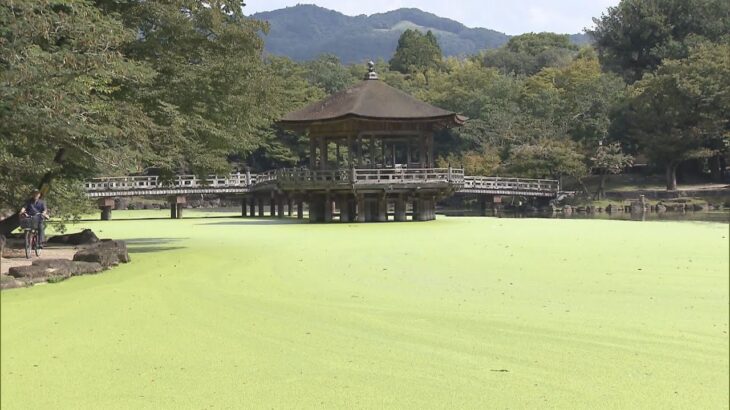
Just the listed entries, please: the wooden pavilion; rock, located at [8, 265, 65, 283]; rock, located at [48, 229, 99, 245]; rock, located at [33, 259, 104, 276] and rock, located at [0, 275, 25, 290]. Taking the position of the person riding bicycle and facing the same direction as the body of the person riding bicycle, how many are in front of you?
3

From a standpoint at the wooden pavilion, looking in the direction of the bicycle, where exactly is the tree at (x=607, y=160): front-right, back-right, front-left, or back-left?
back-left

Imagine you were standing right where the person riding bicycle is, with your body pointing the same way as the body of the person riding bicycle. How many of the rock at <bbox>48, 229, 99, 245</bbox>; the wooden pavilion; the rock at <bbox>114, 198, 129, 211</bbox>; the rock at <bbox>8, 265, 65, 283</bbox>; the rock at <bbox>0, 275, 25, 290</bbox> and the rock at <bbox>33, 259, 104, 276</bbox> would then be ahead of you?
3

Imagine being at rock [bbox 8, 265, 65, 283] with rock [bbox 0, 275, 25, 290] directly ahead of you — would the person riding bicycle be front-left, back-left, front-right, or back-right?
back-right

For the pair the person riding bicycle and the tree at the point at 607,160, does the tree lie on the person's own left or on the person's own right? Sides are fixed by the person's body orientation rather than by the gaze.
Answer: on the person's own left

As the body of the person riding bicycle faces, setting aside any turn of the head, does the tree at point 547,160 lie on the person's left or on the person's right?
on the person's left

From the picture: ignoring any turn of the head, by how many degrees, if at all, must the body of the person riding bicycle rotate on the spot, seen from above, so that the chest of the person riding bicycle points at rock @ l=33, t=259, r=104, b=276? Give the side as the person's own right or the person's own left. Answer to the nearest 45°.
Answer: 0° — they already face it

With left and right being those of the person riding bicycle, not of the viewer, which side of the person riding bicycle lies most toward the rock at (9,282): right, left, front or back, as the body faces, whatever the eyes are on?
front

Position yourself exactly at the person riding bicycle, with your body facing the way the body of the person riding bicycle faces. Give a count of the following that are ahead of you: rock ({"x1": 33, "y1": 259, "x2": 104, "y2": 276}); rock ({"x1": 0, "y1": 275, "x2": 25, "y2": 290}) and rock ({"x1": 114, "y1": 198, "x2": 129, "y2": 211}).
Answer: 2

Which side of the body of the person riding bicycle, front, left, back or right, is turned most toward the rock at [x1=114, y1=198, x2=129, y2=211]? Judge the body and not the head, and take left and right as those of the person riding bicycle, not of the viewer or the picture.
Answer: back

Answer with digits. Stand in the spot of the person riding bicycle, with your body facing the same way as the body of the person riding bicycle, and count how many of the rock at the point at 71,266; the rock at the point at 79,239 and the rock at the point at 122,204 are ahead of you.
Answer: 1

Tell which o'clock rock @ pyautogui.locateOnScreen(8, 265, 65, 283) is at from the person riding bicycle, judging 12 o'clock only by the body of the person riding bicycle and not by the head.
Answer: The rock is roughly at 12 o'clock from the person riding bicycle.

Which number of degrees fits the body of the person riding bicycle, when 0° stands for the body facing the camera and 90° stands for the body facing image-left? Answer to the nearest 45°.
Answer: approximately 0°

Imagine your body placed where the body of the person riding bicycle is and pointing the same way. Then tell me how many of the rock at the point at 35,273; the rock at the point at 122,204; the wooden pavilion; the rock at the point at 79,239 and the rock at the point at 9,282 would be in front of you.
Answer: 2
